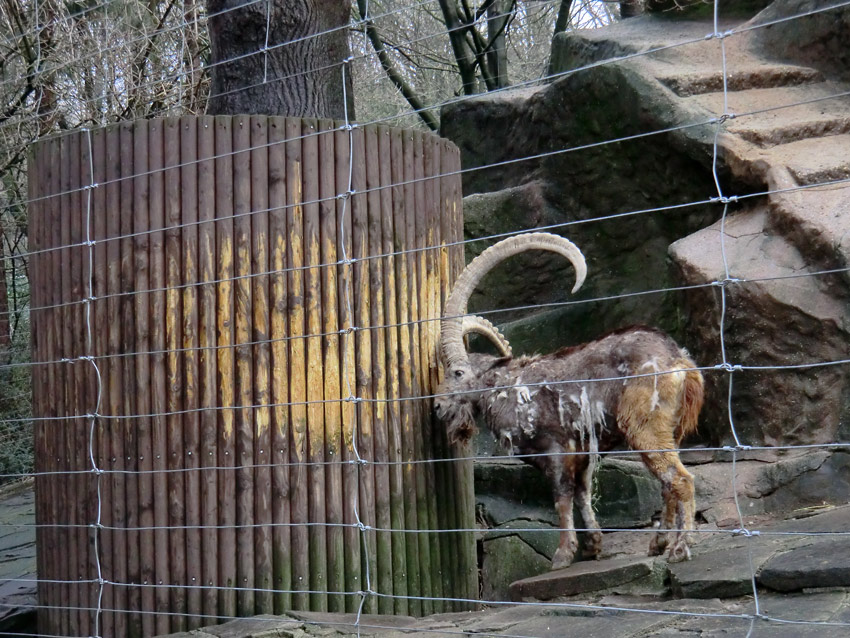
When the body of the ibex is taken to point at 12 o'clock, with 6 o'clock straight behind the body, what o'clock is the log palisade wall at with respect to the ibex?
The log palisade wall is roughly at 11 o'clock from the ibex.

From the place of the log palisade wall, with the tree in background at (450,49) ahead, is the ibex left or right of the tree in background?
right

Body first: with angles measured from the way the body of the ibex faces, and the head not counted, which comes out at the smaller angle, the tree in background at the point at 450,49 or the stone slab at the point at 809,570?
the tree in background

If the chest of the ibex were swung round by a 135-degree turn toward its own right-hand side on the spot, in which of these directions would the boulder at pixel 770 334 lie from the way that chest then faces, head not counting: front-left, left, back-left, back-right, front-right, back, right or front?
front

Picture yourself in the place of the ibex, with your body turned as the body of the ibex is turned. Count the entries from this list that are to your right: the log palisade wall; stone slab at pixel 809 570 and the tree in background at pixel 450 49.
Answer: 1

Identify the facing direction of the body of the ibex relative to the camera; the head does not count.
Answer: to the viewer's left

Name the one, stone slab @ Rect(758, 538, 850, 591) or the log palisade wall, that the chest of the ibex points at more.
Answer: the log palisade wall

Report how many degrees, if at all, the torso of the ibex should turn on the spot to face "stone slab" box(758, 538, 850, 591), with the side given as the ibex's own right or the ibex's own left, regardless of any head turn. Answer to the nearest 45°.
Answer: approximately 135° to the ibex's own left
